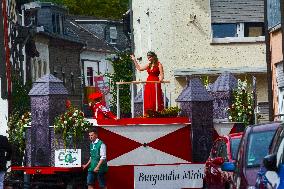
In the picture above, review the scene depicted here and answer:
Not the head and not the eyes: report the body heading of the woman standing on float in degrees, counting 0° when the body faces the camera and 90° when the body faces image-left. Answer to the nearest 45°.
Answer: approximately 45°

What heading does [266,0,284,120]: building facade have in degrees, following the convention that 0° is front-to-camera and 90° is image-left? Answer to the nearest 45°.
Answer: approximately 45°

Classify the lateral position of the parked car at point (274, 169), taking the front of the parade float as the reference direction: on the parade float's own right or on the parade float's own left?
on the parade float's own left
